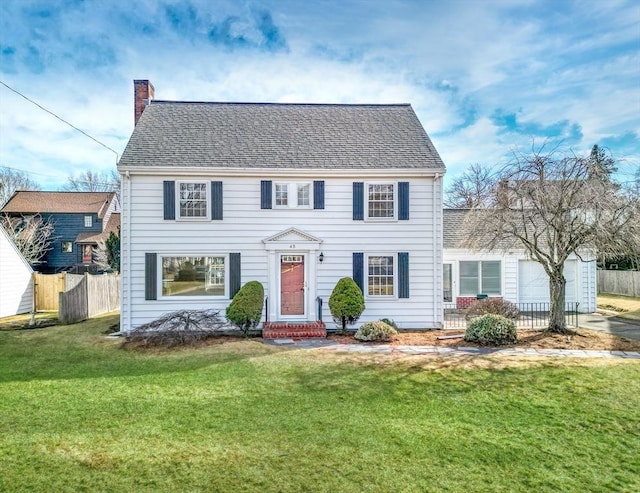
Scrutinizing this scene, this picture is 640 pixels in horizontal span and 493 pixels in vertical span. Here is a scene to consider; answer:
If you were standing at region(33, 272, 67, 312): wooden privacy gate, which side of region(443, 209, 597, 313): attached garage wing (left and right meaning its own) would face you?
right

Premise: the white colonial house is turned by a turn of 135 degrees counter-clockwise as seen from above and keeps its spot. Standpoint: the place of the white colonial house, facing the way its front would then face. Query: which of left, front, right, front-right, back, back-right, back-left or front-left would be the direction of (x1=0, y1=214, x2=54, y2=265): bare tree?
left

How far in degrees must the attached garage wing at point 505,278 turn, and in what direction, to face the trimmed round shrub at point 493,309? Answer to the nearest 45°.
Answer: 0° — it already faces it

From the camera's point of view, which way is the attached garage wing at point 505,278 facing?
toward the camera

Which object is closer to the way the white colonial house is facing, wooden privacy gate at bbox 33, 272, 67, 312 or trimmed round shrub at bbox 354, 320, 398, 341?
the trimmed round shrub

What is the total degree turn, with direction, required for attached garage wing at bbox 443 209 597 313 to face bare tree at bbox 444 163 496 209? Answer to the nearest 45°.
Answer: approximately 180°

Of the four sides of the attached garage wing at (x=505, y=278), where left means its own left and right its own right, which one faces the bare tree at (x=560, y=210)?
front

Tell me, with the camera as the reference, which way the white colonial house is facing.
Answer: facing the viewer

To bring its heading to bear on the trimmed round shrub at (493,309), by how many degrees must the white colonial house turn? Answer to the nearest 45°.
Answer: approximately 90° to its left

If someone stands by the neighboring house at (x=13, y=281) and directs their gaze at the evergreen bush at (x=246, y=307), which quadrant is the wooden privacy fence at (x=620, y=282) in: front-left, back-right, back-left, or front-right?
front-left

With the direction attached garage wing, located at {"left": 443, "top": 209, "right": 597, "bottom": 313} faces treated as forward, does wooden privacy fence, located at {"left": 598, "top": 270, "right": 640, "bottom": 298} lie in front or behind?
behind

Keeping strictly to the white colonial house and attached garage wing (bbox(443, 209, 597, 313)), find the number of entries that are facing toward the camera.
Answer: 2
